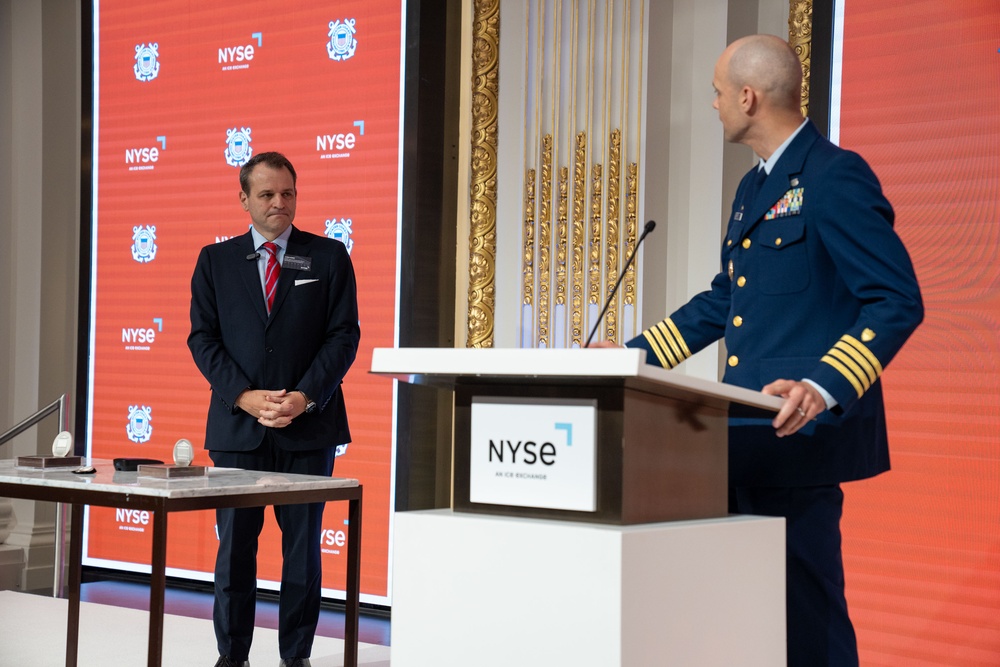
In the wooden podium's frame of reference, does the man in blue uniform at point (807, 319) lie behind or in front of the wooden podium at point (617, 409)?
behind

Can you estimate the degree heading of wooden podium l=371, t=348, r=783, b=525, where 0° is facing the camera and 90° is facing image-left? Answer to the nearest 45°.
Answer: approximately 45°

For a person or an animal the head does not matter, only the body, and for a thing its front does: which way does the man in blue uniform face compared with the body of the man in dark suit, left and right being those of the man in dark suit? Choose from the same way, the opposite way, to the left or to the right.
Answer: to the right

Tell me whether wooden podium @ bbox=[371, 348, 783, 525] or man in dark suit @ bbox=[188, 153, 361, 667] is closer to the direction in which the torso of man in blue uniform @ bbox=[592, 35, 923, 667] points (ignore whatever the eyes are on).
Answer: the wooden podium

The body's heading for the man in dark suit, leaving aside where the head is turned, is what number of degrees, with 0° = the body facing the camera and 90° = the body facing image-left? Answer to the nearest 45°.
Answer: approximately 0°

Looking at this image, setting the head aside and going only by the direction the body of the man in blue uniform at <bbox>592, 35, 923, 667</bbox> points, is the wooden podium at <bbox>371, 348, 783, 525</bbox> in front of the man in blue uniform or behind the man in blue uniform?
in front

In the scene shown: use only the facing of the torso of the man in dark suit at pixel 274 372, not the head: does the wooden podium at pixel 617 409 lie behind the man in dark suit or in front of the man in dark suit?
in front

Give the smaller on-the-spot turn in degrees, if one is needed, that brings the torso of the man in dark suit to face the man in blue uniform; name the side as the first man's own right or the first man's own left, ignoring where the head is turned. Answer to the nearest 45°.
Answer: approximately 45° to the first man's own left

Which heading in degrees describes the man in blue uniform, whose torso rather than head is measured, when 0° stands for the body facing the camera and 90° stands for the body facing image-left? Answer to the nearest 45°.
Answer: approximately 45°
